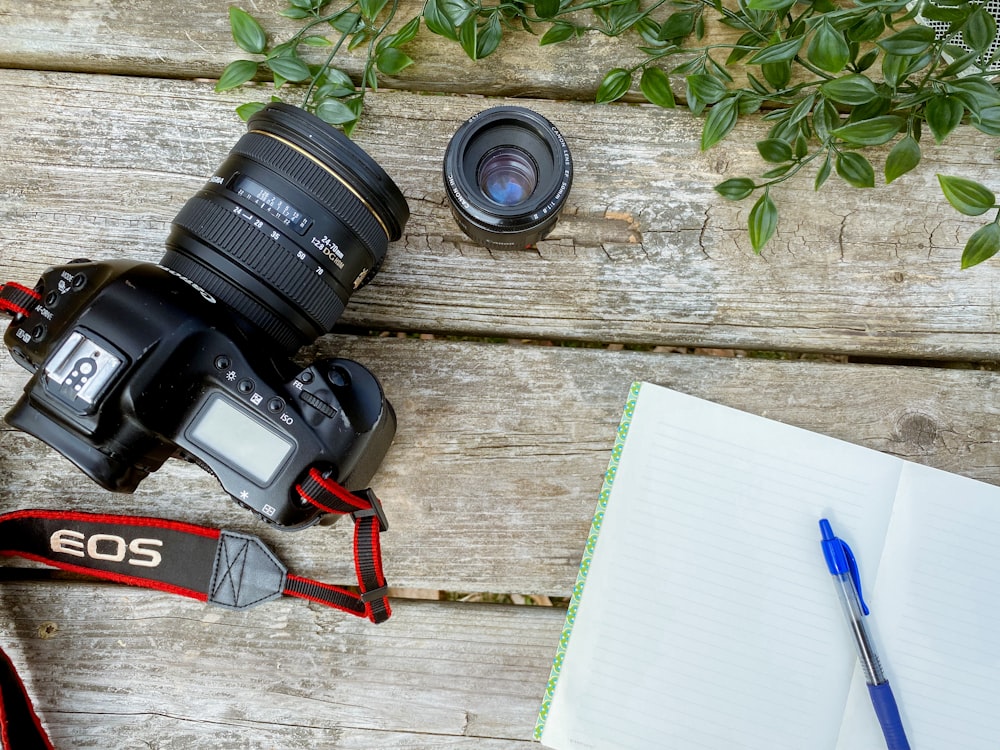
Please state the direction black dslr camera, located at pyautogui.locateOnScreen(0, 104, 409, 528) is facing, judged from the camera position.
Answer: facing away from the viewer and to the right of the viewer
